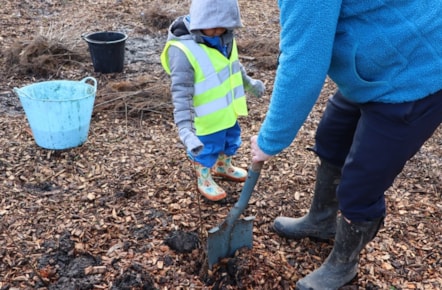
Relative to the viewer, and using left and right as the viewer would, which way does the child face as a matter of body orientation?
facing the viewer and to the right of the viewer

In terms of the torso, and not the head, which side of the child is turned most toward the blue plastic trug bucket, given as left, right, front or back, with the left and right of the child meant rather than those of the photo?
back
